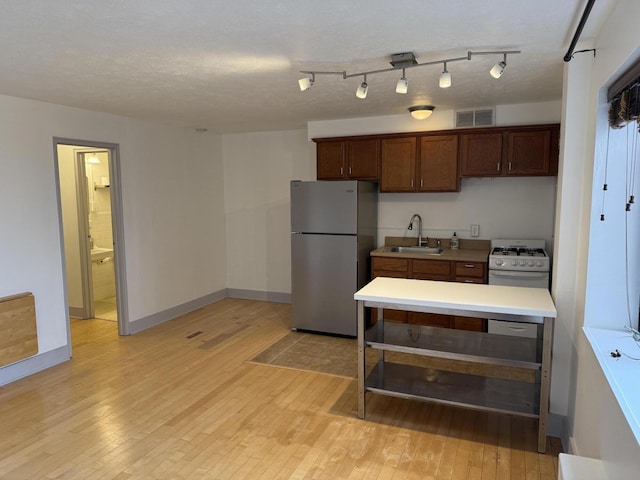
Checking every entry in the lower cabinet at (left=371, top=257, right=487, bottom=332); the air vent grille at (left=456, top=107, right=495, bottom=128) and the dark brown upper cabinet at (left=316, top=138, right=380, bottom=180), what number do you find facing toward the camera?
3

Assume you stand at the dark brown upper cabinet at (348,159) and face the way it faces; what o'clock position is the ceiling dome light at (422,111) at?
The ceiling dome light is roughly at 10 o'clock from the dark brown upper cabinet.

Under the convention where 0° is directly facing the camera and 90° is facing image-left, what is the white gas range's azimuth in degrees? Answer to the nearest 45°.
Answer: approximately 0°

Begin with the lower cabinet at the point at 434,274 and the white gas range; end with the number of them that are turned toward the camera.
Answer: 2

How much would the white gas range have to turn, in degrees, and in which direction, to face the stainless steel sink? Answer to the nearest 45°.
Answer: approximately 90° to its right

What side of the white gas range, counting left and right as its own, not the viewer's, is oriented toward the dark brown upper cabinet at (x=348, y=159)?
right

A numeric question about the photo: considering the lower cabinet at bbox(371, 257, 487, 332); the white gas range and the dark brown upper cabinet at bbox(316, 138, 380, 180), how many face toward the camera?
3

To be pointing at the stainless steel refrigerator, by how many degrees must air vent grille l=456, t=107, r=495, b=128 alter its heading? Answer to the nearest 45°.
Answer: approximately 90° to its right
